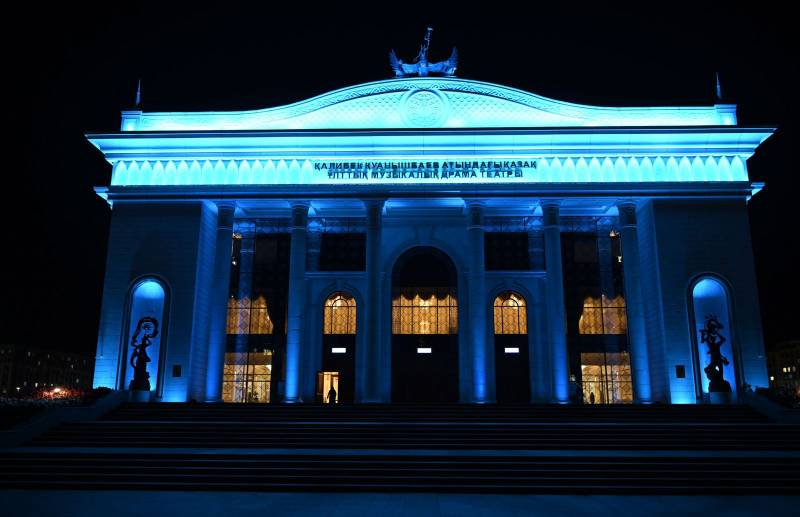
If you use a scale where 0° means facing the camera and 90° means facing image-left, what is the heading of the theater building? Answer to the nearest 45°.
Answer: approximately 0°
